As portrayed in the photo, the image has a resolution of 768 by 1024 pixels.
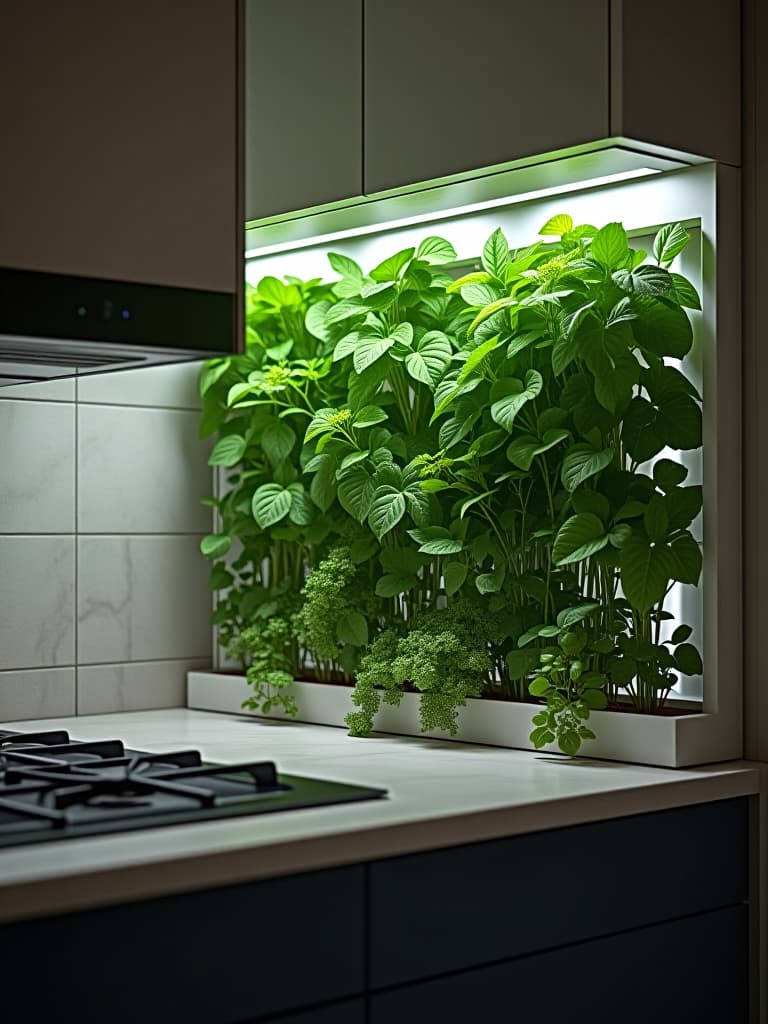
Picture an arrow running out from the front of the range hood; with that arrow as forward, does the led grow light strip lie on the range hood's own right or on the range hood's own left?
on the range hood's own left

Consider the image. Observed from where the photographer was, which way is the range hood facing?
facing the viewer and to the right of the viewer

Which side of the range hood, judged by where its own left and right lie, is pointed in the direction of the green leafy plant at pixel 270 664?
left
